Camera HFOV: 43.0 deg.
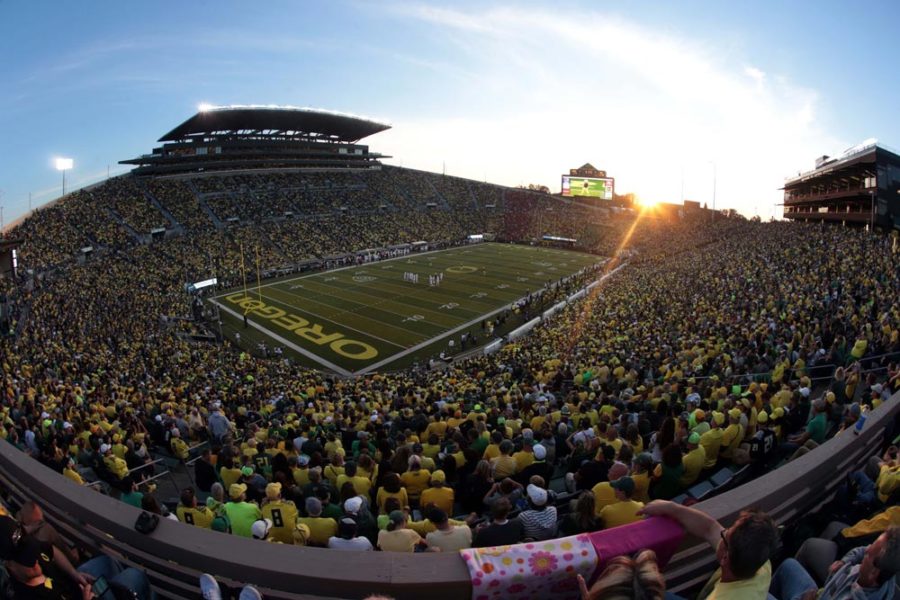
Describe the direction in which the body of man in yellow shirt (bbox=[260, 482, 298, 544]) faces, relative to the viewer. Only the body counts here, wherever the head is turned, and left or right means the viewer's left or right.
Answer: facing away from the viewer

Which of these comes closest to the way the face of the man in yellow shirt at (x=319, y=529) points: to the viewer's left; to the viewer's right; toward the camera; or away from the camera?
away from the camera

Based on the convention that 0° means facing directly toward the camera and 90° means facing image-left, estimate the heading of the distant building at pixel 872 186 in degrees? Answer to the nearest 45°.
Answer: approximately 45°

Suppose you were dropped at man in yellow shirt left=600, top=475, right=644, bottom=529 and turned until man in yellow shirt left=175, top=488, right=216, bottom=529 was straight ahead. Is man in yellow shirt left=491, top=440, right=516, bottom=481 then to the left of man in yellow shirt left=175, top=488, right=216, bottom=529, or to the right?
right

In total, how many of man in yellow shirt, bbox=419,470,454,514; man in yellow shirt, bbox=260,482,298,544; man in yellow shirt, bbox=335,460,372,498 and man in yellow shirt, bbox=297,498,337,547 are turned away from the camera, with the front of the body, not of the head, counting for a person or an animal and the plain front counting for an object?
4

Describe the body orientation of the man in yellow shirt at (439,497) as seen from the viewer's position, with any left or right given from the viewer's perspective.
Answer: facing away from the viewer

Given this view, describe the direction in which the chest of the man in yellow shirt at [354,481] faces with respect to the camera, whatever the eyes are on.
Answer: away from the camera

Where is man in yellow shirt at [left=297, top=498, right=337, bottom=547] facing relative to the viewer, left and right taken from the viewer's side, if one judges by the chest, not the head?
facing away from the viewer

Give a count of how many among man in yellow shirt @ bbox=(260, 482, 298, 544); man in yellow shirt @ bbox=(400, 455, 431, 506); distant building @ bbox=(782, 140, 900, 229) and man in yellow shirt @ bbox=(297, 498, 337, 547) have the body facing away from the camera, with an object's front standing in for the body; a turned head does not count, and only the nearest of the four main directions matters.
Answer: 3

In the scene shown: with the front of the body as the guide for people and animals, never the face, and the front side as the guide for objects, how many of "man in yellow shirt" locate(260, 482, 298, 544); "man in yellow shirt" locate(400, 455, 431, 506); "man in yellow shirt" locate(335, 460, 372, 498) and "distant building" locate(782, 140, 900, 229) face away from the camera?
3

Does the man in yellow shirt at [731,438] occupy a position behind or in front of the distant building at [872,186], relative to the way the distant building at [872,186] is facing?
in front

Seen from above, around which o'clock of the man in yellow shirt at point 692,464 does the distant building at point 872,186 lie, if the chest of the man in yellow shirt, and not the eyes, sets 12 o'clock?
The distant building is roughly at 2 o'clock from the man in yellow shirt.

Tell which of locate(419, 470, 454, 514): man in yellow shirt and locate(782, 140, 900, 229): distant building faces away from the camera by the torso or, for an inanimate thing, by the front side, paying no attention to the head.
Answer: the man in yellow shirt

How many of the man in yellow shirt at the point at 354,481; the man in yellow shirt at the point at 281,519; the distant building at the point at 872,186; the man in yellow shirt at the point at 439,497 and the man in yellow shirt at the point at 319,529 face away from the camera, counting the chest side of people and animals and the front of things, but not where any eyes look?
4

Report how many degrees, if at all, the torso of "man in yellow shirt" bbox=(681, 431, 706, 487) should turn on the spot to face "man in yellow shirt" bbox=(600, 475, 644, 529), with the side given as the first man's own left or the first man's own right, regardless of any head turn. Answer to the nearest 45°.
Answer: approximately 135° to the first man's own left
